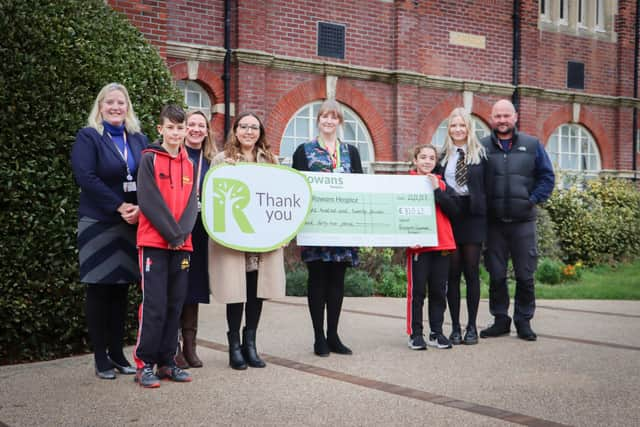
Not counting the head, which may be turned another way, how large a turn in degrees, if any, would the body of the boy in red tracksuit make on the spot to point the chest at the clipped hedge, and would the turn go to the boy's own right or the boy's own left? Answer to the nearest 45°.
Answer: approximately 180°

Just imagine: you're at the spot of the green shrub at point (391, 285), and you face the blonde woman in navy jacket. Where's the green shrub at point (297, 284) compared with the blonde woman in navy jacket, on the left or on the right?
right

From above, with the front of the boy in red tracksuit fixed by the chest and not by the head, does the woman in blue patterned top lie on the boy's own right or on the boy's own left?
on the boy's own left

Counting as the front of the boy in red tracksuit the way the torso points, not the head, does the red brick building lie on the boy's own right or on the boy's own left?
on the boy's own left

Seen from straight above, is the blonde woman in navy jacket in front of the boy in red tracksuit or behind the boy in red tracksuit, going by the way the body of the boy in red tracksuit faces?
behind

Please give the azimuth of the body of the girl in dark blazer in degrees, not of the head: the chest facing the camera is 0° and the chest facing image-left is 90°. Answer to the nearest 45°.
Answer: approximately 0°

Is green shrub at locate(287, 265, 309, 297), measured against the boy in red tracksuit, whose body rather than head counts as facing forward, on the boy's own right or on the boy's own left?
on the boy's own left

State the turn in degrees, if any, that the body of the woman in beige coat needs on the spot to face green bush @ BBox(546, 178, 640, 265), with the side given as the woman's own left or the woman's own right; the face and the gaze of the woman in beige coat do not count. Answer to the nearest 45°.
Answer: approximately 135° to the woman's own left

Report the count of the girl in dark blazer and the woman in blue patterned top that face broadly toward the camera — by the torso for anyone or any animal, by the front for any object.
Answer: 2

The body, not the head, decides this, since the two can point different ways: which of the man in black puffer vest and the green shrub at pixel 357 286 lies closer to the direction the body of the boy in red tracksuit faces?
the man in black puffer vest

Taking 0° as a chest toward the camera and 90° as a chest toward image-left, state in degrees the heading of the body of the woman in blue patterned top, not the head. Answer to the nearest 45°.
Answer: approximately 0°
